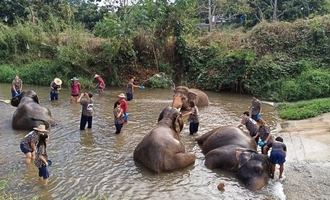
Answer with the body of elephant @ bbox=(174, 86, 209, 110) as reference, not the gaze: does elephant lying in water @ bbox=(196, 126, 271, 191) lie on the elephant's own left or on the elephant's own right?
on the elephant's own left

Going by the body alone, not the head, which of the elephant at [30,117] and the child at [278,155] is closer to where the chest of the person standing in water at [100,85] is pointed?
the elephant

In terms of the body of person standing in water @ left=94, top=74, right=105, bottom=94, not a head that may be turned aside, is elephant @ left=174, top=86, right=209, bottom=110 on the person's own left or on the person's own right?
on the person's own left

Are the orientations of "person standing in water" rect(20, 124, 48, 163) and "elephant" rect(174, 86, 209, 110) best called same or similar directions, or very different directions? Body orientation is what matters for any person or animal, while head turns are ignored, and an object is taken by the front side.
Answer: very different directions

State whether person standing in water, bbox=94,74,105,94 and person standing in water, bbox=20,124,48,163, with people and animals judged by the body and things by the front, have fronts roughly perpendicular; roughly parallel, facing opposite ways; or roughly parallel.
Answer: roughly parallel, facing opposite ways

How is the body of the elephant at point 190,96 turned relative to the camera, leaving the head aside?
to the viewer's left

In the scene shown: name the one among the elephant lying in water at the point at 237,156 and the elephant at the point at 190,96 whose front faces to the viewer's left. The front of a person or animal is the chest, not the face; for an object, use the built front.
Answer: the elephant

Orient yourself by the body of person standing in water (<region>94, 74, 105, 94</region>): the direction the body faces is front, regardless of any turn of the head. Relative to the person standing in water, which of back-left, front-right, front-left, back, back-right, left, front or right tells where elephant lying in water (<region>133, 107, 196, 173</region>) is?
left

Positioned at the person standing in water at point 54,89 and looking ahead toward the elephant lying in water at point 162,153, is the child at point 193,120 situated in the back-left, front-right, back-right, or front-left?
front-left

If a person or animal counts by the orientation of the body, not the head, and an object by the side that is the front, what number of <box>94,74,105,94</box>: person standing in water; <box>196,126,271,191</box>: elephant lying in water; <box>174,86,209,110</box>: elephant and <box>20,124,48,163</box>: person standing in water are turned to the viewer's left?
2
